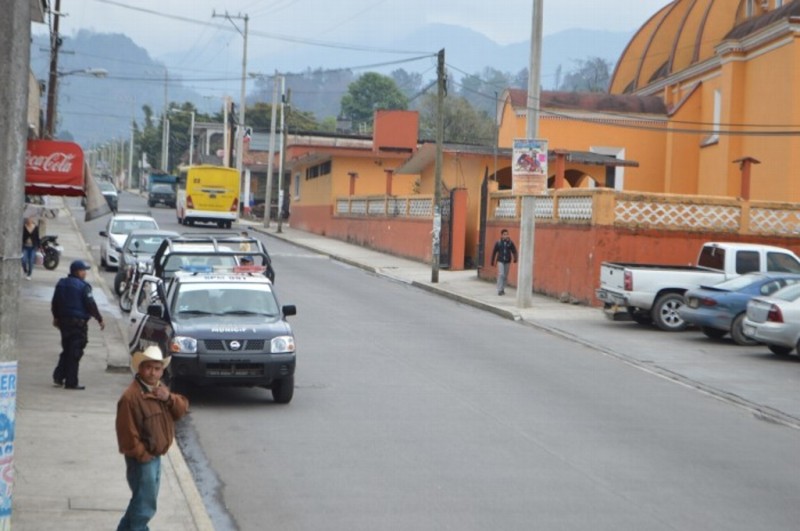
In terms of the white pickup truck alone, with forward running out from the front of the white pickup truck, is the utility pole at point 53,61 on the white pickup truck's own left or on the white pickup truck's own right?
on the white pickup truck's own left

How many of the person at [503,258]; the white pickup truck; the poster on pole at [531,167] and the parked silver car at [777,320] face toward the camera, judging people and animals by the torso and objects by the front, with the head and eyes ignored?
2

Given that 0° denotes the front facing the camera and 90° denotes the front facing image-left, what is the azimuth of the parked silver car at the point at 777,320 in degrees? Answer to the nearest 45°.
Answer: approximately 225°

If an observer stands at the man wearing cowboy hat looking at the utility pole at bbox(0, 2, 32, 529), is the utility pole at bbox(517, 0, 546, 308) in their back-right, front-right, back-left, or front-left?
back-right

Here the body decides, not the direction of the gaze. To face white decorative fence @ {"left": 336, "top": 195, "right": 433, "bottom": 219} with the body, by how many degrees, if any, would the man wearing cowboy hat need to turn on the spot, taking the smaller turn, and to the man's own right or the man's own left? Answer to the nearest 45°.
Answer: approximately 135° to the man's own left

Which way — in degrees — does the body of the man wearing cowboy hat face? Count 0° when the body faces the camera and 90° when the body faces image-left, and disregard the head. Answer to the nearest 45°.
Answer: approximately 315°

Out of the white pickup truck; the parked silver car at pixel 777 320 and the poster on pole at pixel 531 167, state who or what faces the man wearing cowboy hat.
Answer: the poster on pole

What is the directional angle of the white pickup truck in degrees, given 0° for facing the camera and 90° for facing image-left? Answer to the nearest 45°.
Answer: approximately 225°
